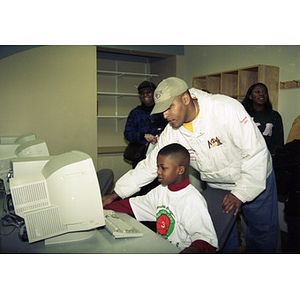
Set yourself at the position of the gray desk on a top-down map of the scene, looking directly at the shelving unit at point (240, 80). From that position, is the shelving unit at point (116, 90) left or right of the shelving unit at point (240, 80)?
left

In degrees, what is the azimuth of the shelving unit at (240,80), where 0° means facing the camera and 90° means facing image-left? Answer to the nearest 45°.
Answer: approximately 45°

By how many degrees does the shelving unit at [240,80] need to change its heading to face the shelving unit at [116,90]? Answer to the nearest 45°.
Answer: approximately 45° to its right

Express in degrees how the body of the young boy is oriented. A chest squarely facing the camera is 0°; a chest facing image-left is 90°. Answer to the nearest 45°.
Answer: approximately 45°

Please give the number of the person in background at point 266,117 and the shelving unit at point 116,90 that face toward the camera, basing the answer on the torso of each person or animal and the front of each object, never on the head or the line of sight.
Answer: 2

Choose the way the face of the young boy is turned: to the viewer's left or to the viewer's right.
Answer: to the viewer's left

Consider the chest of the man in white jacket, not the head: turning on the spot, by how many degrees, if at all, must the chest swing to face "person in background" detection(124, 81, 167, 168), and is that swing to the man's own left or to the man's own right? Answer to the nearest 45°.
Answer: approximately 90° to the man's own right
